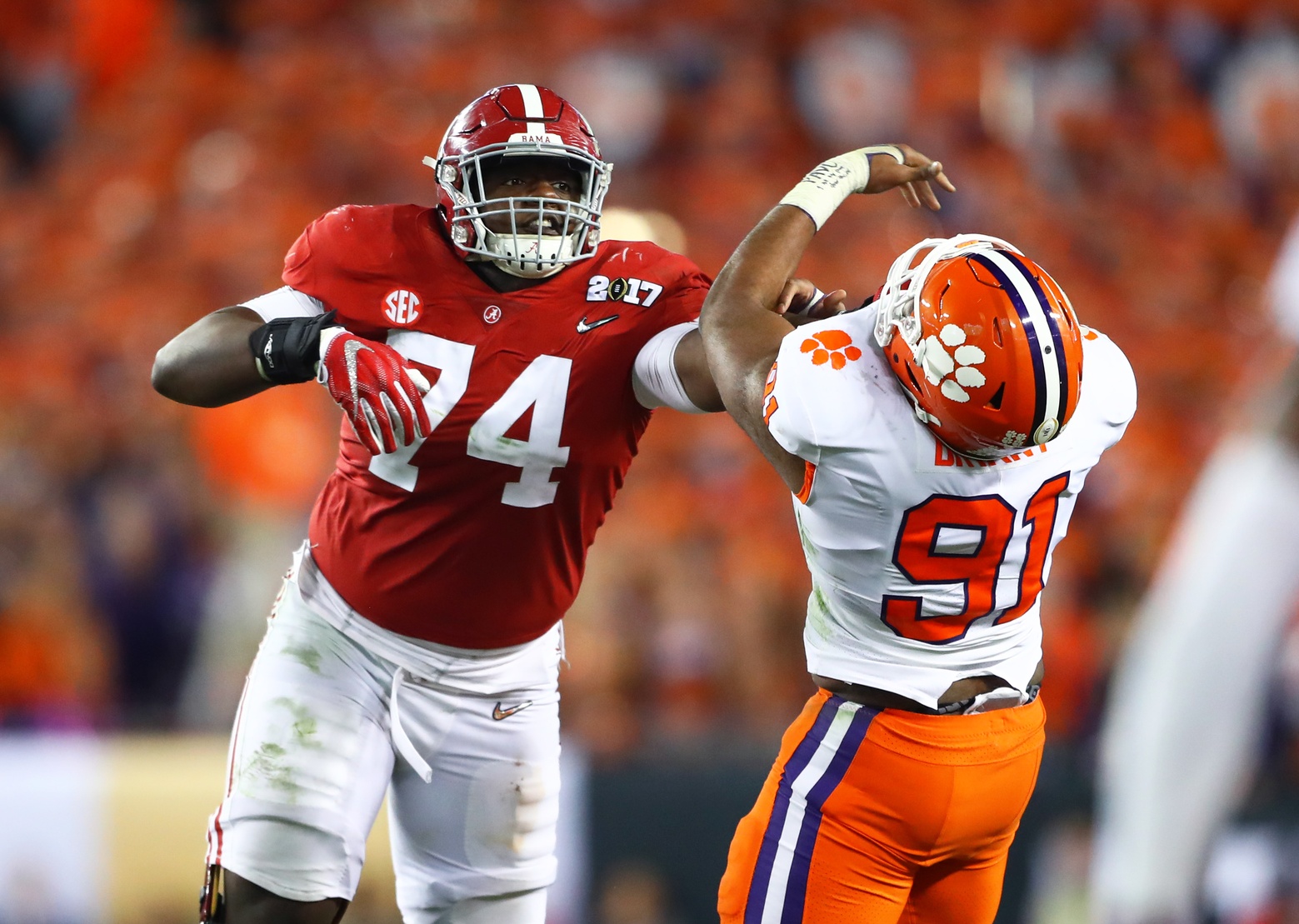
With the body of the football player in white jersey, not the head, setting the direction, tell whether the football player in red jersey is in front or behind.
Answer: in front

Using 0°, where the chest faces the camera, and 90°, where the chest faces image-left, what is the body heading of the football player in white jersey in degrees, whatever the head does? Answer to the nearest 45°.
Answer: approximately 135°

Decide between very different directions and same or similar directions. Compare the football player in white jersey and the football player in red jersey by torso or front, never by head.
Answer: very different directions

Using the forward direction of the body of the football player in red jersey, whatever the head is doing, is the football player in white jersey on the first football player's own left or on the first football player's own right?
on the first football player's own left

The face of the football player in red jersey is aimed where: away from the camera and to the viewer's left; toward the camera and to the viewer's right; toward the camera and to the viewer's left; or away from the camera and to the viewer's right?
toward the camera and to the viewer's right

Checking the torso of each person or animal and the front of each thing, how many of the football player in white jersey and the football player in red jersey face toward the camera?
1
